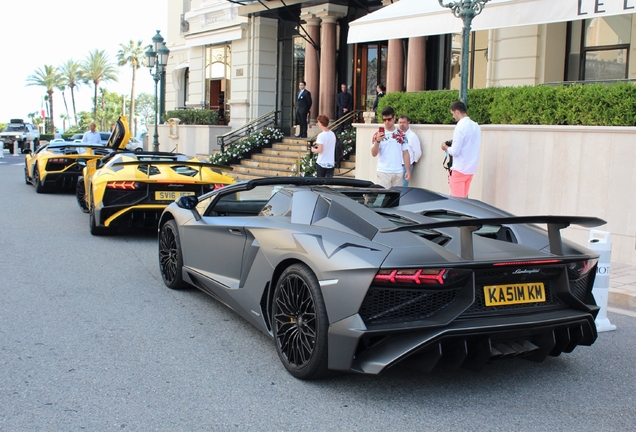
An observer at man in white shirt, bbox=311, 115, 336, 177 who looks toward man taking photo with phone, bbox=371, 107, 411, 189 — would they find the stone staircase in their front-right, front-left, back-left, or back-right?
back-left

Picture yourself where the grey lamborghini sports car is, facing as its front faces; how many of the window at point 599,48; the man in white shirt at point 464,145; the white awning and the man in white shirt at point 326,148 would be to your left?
0

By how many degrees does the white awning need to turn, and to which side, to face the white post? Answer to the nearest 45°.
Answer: approximately 45° to its left

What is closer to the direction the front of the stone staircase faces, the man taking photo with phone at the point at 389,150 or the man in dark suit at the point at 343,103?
the man taking photo with phone

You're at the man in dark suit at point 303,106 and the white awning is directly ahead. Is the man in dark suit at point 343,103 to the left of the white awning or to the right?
left

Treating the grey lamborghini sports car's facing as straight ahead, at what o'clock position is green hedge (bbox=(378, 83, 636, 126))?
The green hedge is roughly at 2 o'clock from the grey lamborghini sports car.

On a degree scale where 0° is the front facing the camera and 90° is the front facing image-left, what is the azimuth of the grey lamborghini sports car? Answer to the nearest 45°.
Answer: approximately 135°

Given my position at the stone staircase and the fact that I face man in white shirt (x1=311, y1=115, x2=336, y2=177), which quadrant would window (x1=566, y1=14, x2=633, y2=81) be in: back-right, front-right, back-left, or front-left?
front-left

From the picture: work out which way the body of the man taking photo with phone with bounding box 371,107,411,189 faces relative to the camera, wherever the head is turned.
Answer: toward the camera

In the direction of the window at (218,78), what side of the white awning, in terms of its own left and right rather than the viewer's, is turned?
right

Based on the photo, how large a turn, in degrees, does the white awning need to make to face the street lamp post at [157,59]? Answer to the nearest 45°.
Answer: approximately 90° to its right

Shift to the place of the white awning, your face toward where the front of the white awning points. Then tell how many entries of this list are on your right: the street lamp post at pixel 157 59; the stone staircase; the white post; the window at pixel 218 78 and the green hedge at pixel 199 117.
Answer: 4

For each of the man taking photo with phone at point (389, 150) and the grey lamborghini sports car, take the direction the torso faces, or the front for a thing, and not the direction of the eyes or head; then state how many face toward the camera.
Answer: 1

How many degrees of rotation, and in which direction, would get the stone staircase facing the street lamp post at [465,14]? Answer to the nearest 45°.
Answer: approximately 45° to its left

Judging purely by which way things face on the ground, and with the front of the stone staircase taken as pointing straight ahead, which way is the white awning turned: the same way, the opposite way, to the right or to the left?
the same way

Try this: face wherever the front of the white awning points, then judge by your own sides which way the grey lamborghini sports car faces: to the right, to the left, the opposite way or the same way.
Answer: to the right

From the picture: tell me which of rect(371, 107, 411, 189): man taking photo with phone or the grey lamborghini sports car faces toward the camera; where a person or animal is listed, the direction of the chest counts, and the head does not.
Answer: the man taking photo with phone

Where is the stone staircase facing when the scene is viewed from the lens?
facing the viewer and to the left of the viewer

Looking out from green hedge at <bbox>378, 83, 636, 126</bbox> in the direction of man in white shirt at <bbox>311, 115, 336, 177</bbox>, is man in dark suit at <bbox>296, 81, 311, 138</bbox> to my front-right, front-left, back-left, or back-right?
front-right

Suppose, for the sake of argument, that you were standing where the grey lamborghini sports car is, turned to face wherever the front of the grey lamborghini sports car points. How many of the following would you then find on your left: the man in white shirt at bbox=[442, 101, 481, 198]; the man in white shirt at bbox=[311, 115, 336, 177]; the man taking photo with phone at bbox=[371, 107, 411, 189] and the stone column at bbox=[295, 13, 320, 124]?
0
